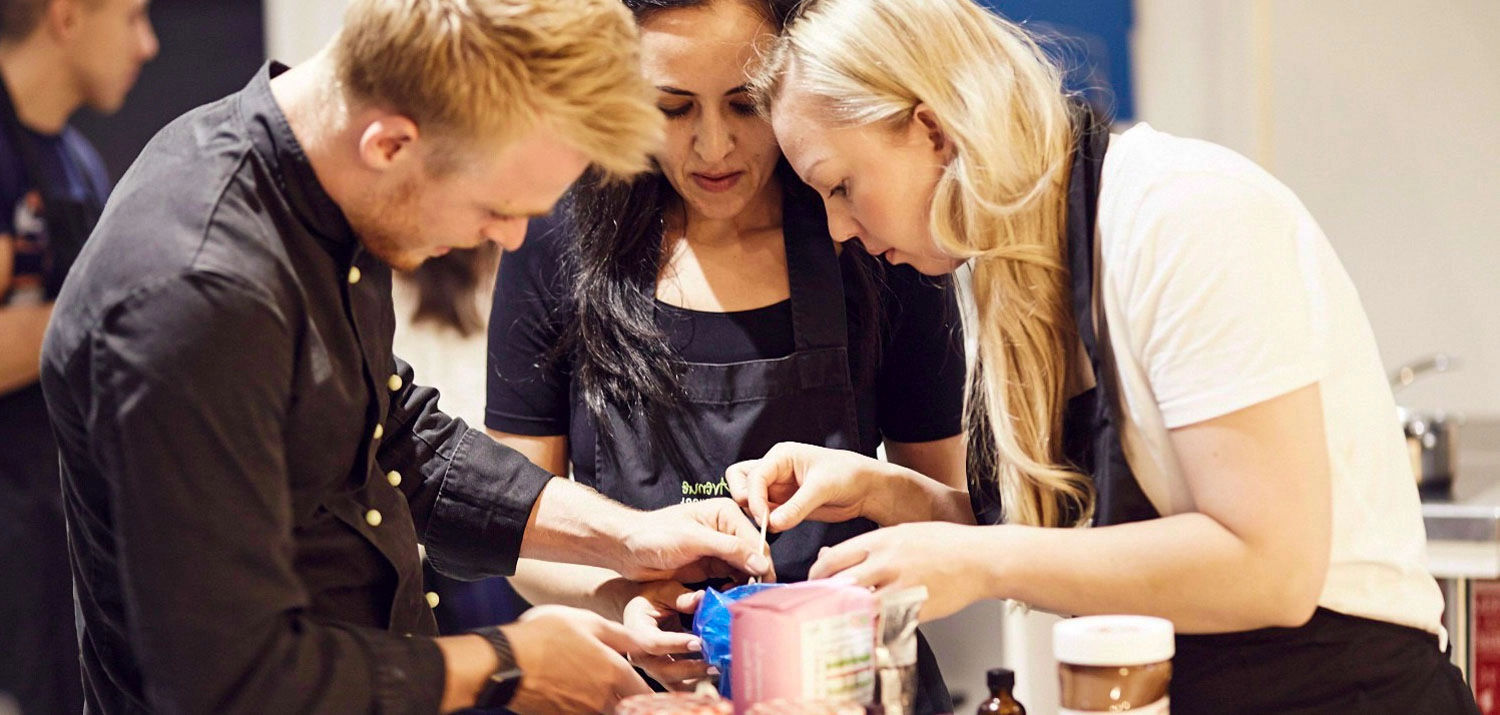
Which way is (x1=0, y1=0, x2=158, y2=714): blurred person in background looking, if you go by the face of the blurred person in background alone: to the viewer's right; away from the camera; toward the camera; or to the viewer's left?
to the viewer's right

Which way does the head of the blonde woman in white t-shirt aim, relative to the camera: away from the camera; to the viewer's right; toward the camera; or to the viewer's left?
to the viewer's left

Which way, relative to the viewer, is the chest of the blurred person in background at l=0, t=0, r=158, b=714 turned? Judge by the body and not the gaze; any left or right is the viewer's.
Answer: facing to the right of the viewer

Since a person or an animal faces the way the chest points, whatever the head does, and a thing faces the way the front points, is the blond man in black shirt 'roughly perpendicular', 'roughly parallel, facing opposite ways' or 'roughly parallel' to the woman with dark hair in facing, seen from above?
roughly perpendicular

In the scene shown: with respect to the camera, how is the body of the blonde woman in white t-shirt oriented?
to the viewer's left

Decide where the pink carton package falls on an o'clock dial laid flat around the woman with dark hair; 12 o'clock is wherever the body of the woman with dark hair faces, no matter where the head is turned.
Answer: The pink carton package is roughly at 12 o'clock from the woman with dark hair.

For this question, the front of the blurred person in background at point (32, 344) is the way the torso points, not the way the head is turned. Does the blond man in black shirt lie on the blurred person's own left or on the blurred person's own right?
on the blurred person's own right

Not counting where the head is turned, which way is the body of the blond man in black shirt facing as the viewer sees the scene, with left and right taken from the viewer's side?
facing to the right of the viewer

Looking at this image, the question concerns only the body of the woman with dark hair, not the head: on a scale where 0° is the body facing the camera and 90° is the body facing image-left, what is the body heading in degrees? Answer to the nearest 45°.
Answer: approximately 0°
